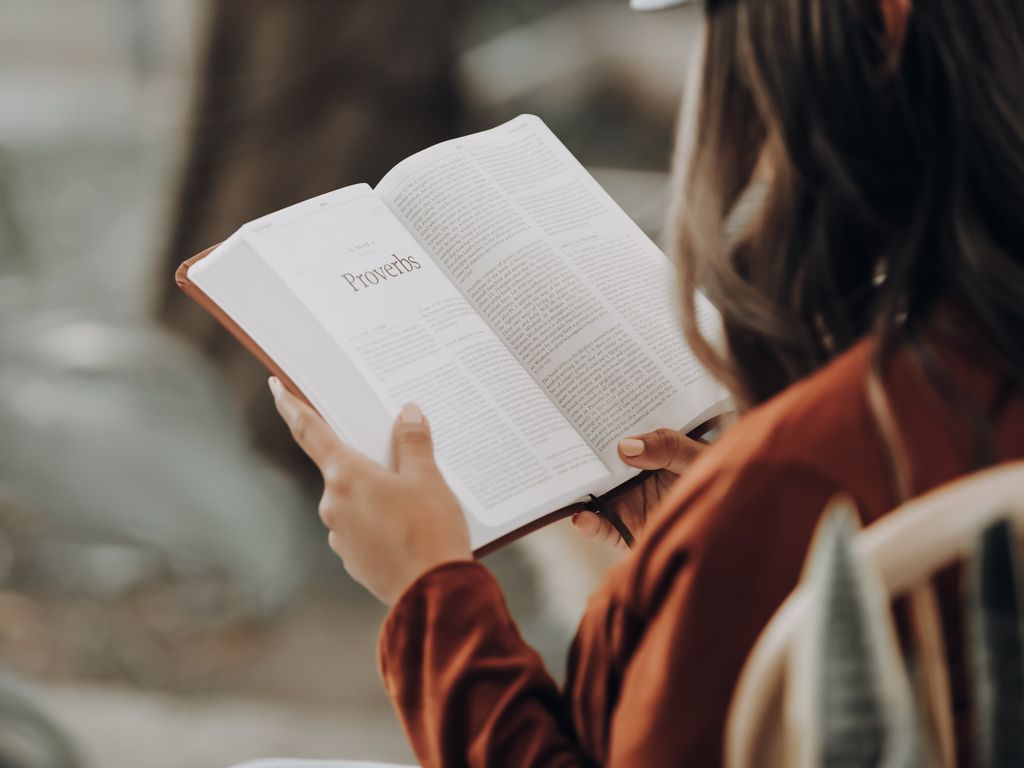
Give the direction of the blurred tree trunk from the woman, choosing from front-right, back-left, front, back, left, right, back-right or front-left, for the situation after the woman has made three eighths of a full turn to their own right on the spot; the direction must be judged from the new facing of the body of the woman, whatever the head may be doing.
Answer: left

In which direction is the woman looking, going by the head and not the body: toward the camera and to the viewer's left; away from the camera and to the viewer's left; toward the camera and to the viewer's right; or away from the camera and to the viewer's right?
away from the camera and to the viewer's left

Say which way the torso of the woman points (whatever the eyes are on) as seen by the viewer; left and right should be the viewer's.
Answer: facing away from the viewer and to the left of the viewer
